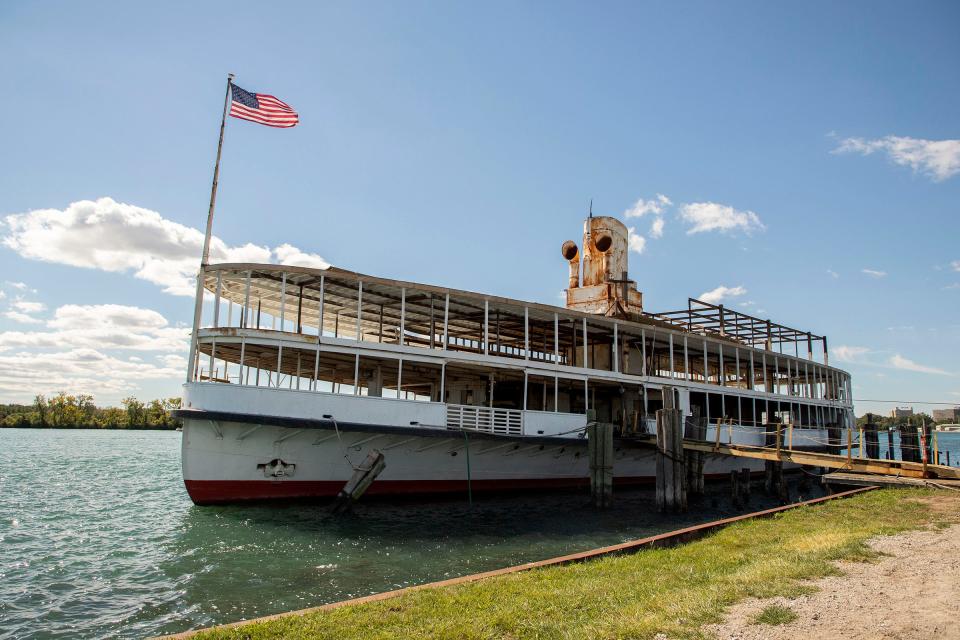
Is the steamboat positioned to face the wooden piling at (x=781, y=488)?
no

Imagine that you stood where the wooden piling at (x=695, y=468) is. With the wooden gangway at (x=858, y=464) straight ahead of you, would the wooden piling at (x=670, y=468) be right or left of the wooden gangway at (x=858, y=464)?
right
